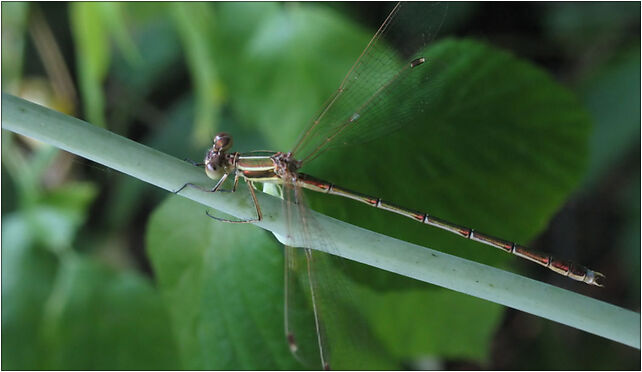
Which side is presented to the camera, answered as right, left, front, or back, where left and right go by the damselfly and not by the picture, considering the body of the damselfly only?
left
